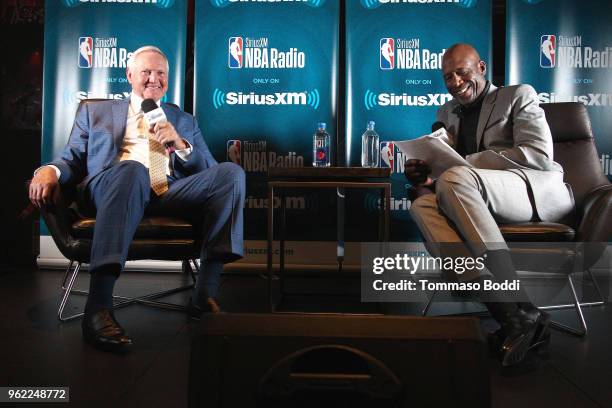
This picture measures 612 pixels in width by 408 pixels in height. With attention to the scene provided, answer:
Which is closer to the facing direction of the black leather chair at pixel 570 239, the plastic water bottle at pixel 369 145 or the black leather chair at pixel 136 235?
the black leather chair

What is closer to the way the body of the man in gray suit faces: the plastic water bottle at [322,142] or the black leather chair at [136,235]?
the black leather chair

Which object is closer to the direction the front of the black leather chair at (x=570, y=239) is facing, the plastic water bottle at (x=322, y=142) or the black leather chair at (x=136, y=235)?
the black leather chair

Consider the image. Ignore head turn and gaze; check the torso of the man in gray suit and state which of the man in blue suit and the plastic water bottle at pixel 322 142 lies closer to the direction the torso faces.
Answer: the man in blue suit

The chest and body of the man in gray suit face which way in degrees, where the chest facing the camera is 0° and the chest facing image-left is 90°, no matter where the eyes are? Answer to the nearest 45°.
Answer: approximately 45°
